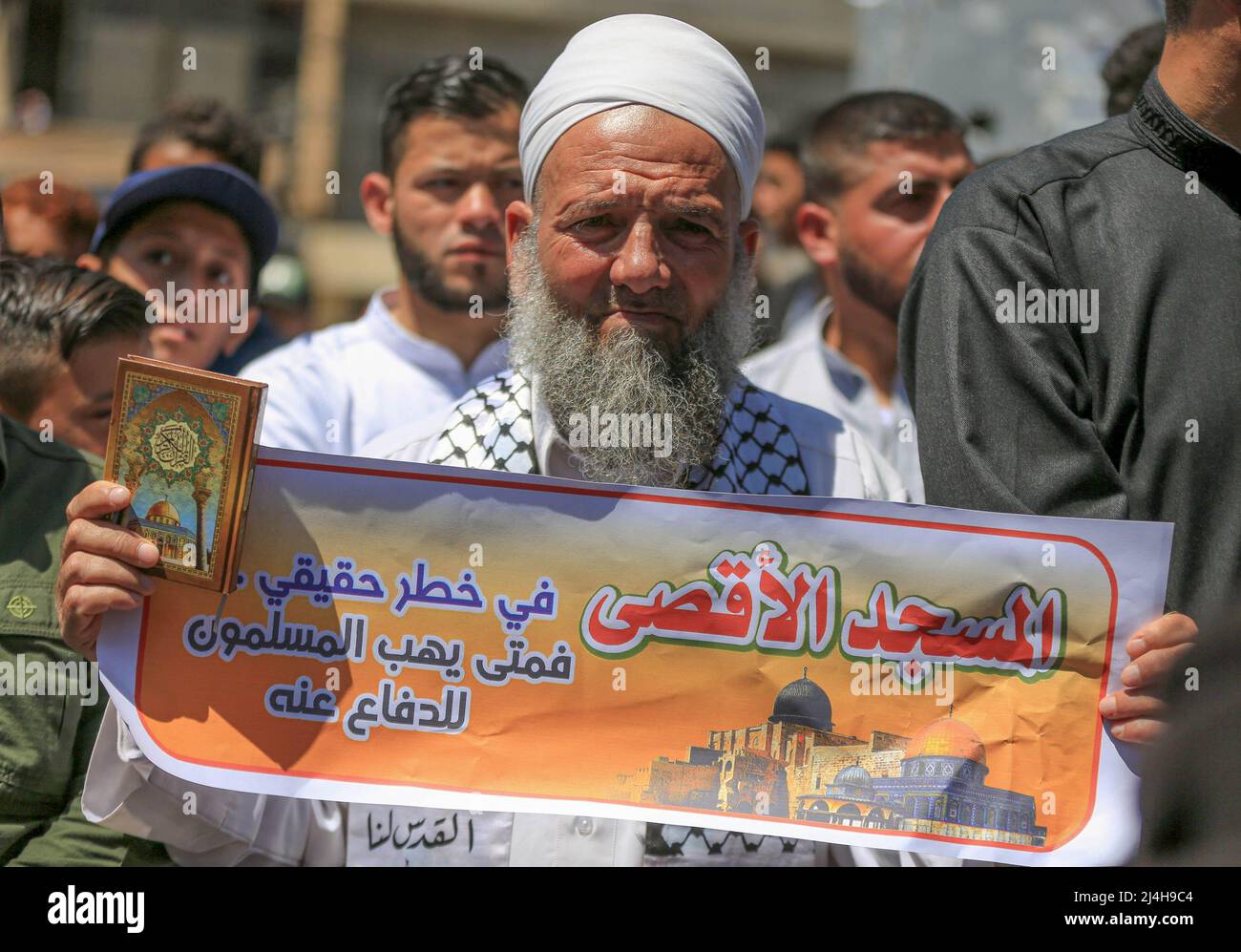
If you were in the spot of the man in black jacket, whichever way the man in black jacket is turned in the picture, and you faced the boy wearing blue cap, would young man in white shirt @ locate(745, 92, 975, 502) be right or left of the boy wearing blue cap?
right

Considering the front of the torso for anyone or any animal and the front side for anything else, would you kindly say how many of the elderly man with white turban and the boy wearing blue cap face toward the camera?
2

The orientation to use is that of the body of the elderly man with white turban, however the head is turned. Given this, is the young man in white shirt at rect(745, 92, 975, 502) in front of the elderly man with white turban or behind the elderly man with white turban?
behind

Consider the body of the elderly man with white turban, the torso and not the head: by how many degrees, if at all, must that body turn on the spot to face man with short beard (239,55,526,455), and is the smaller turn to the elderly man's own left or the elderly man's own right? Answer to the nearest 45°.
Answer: approximately 180°

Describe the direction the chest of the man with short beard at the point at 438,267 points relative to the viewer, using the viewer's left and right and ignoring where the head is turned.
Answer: facing the viewer and to the right of the viewer

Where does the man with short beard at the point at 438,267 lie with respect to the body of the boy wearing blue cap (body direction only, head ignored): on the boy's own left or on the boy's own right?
on the boy's own left

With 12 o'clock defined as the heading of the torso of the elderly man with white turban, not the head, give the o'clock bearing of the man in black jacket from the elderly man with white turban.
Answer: The man in black jacket is roughly at 10 o'clock from the elderly man with white turban.

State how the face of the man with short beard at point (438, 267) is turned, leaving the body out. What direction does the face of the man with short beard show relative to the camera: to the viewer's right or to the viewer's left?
to the viewer's right

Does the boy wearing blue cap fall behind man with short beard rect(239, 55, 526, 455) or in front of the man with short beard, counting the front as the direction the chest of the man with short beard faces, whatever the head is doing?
behind
